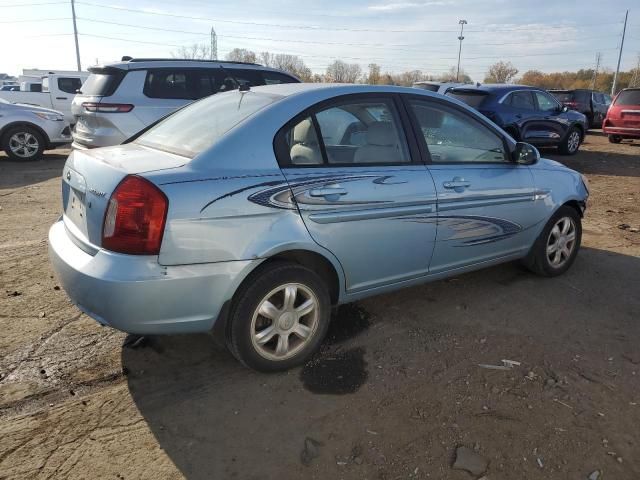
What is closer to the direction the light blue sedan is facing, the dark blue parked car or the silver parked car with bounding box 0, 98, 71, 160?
the dark blue parked car

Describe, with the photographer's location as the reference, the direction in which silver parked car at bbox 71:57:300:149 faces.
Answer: facing away from the viewer and to the right of the viewer

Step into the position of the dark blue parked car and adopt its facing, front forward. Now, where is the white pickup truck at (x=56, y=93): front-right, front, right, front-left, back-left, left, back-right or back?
back-left

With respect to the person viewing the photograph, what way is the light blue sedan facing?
facing away from the viewer and to the right of the viewer

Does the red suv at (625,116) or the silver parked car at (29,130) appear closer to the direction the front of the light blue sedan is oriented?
the red suv

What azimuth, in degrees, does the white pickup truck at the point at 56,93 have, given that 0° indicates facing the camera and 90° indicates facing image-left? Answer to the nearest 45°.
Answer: approximately 270°

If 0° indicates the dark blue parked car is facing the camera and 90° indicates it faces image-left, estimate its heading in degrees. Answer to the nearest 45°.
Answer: approximately 225°

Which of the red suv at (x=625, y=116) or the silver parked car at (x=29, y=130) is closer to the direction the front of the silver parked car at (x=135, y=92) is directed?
the red suv

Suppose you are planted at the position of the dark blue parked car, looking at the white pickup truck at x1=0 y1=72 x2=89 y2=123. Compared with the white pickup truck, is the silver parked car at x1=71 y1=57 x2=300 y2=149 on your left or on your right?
left

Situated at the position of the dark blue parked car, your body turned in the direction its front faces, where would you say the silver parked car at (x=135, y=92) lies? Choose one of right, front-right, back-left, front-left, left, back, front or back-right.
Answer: back

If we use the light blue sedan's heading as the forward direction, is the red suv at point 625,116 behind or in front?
in front

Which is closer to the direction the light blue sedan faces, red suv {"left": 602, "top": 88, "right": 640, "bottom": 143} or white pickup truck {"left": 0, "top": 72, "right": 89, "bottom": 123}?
the red suv
